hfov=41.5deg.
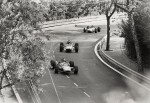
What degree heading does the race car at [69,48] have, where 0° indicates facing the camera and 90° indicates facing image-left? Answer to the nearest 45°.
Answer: approximately 0°

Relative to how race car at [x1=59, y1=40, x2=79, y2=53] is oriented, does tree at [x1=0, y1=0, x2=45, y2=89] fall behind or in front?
in front

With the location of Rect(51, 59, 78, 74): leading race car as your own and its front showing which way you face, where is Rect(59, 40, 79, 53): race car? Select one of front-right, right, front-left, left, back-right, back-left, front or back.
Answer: back-left

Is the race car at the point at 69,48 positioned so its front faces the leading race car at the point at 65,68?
yes

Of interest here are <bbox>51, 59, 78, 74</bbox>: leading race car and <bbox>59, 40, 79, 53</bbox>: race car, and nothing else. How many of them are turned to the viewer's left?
0

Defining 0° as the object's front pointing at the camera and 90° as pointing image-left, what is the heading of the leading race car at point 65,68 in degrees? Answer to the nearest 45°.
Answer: approximately 315°

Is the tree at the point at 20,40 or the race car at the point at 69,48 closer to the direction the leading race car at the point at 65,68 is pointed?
the tree
